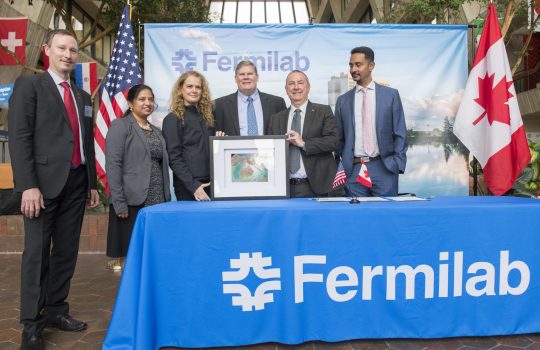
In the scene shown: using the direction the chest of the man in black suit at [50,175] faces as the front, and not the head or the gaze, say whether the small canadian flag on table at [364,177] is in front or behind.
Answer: in front

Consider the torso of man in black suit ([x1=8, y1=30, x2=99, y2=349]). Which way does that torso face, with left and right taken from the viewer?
facing the viewer and to the right of the viewer

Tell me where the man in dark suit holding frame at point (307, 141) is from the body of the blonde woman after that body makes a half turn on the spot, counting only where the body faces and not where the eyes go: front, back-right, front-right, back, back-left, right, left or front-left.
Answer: back-right

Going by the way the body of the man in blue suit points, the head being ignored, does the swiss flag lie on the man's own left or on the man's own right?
on the man's own right

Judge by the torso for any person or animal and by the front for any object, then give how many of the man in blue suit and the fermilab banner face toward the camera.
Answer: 2

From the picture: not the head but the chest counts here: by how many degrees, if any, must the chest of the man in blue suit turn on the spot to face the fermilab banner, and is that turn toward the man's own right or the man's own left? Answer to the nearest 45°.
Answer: approximately 180°

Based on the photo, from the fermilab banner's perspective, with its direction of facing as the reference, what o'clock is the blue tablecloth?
The blue tablecloth is roughly at 12 o'clock from the fermilab banner.

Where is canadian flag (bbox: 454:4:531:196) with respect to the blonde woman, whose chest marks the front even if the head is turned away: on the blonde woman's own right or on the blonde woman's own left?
on the blonde woman's own left
